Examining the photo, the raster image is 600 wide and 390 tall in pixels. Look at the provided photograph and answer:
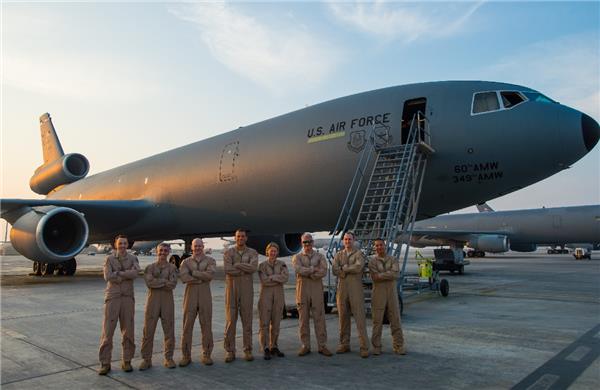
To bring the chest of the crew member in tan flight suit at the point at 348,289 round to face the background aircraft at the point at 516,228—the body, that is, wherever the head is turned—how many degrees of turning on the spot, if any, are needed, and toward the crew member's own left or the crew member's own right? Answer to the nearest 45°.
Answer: approximately 180°

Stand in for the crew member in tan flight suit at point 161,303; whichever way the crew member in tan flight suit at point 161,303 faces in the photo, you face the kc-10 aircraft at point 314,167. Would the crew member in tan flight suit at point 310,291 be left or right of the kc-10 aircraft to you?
right

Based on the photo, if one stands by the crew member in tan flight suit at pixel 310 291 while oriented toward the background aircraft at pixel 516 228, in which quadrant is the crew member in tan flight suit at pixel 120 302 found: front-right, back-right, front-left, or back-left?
back-left

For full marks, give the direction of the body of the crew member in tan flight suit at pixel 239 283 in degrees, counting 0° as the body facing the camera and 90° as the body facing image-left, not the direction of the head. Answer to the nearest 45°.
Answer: approximately 0°

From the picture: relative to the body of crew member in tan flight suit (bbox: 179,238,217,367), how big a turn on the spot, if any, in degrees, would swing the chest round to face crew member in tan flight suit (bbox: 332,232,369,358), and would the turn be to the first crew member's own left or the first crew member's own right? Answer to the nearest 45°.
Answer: approximately 90° to the first crew member's own left

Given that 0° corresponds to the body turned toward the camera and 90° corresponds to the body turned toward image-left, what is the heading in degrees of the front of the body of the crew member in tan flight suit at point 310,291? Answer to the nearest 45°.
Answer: approximately 0°

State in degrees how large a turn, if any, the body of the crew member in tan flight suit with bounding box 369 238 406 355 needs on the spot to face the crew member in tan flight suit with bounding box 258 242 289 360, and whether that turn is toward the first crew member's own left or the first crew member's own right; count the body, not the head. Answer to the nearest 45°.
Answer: approximately 90° to the first crew member's own right

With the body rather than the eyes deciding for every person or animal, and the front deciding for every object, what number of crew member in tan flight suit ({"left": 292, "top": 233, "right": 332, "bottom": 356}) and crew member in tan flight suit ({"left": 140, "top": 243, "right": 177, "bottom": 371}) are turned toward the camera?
2
